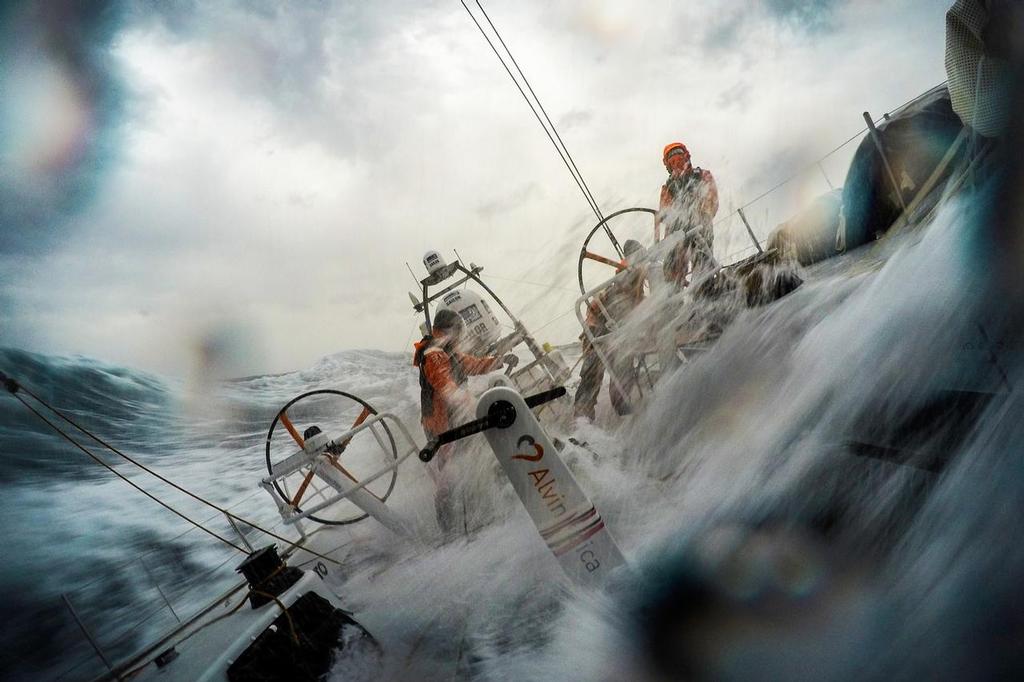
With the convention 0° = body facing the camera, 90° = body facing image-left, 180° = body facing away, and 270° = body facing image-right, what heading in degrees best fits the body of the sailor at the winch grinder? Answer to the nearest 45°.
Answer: approximately 270°
